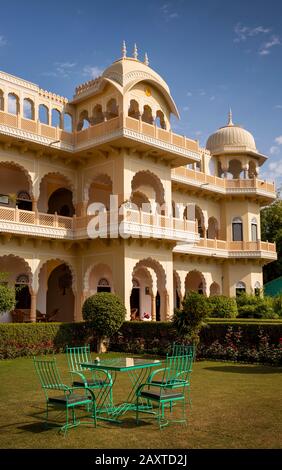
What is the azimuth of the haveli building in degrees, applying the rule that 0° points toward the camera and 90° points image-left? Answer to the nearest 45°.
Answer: approximately 315°

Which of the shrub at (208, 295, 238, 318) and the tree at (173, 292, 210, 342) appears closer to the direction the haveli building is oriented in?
the tree

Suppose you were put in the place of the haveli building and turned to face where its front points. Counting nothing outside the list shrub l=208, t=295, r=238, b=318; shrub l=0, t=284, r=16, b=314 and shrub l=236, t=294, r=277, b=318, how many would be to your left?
2

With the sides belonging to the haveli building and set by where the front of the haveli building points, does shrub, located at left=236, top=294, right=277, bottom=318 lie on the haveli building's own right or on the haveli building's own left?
on the haveli building's own left

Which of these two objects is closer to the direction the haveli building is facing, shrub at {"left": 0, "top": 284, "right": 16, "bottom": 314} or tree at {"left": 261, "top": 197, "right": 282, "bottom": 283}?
the shrub

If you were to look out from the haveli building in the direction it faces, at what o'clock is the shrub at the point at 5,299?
The shrub is roughly at 2 o'clock from the haveli building.

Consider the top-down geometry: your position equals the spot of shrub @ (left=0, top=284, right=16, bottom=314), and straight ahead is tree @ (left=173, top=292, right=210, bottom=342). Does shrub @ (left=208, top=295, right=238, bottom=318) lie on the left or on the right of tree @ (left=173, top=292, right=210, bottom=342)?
left
